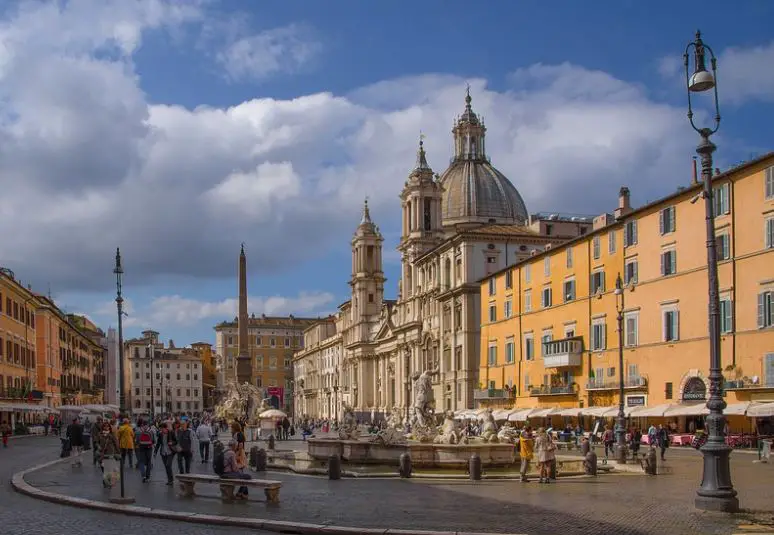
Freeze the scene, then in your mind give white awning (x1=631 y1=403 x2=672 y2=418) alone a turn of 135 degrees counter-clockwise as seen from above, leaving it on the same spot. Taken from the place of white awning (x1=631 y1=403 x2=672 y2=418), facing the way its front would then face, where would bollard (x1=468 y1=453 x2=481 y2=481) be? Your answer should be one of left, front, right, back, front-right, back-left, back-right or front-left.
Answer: right

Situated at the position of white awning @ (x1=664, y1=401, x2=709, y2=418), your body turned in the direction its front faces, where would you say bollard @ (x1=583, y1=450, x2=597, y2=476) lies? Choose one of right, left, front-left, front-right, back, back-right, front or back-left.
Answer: front-left

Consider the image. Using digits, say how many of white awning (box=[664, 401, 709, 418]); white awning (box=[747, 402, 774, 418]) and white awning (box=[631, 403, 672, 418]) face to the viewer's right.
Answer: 0

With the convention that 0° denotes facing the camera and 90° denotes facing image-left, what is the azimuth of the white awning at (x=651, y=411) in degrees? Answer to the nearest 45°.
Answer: approximately 45°

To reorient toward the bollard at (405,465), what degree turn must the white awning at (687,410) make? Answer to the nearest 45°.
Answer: approximately 45° to its left

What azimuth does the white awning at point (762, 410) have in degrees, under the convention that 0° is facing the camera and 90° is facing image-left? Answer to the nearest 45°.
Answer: approximately 45°

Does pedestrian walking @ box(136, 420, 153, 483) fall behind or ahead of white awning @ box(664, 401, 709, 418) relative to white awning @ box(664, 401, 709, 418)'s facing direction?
ahead
